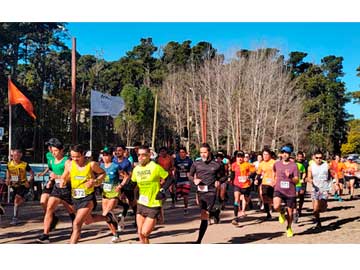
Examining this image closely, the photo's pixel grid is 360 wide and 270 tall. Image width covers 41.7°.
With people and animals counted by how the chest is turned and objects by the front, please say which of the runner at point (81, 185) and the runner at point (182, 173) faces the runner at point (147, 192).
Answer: the runner at point (182, 173)

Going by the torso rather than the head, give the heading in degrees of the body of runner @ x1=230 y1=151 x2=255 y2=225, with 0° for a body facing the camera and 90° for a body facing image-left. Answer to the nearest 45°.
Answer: approximately 0°

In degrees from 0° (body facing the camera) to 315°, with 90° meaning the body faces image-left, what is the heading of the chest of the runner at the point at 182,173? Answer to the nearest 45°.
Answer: approximately 0°

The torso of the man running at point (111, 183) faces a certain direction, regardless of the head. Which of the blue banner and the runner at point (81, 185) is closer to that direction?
the runner

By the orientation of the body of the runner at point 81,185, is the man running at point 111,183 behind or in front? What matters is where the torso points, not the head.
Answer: behind

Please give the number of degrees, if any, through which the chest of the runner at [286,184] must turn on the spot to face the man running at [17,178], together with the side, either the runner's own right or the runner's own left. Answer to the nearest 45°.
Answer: approximately 90° to the runner's own right

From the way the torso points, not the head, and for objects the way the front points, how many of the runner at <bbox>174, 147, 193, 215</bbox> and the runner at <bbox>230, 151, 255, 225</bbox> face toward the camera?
2
